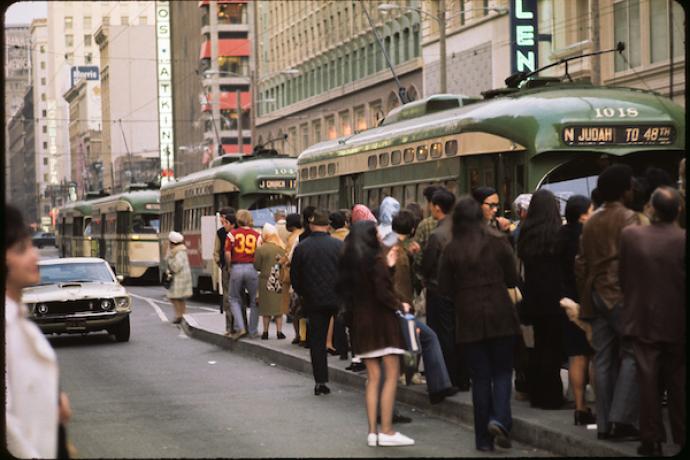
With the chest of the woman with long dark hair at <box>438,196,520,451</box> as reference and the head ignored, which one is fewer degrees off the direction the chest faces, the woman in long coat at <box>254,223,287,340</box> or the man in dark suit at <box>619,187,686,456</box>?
the woman in long coat

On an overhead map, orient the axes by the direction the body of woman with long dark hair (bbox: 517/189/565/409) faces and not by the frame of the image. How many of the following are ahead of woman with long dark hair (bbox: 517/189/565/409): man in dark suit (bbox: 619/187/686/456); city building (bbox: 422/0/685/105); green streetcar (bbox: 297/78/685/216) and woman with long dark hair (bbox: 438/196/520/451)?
2

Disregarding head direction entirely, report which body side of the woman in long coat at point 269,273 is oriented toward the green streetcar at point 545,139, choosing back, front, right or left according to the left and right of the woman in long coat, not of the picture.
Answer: right

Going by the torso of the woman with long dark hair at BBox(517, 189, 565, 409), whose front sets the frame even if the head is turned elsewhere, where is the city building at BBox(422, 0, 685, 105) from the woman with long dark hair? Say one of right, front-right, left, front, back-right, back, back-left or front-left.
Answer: front

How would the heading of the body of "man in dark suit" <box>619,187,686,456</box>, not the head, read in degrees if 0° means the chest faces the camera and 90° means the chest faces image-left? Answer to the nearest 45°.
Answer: approximately 180°

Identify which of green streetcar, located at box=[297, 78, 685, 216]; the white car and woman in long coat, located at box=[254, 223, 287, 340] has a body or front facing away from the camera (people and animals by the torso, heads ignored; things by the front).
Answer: the woman in long coat

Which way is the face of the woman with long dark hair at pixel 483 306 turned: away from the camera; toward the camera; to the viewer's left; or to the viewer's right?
away from the camera

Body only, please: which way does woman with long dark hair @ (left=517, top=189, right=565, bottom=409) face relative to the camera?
away from the camera

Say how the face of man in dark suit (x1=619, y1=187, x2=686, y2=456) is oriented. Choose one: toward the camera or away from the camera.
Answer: away from the camera

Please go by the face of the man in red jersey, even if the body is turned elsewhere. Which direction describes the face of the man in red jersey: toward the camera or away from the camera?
away from the camera

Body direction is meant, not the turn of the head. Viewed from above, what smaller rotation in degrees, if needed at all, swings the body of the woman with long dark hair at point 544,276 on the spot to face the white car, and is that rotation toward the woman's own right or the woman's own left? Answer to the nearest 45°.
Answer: approximately 45° to the woman's own left

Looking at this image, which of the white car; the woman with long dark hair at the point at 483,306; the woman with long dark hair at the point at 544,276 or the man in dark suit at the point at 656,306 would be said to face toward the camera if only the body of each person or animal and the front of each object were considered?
the white car

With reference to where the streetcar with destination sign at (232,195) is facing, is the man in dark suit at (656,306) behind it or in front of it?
in front

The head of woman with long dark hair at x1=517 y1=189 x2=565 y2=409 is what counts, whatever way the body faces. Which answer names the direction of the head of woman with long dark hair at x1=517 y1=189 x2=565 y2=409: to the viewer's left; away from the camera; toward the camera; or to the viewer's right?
away from the camera

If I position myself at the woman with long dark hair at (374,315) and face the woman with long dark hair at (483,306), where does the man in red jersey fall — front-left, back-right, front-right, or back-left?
back-left

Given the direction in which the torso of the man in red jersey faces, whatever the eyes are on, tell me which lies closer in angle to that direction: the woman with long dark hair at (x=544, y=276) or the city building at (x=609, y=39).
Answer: the city building
